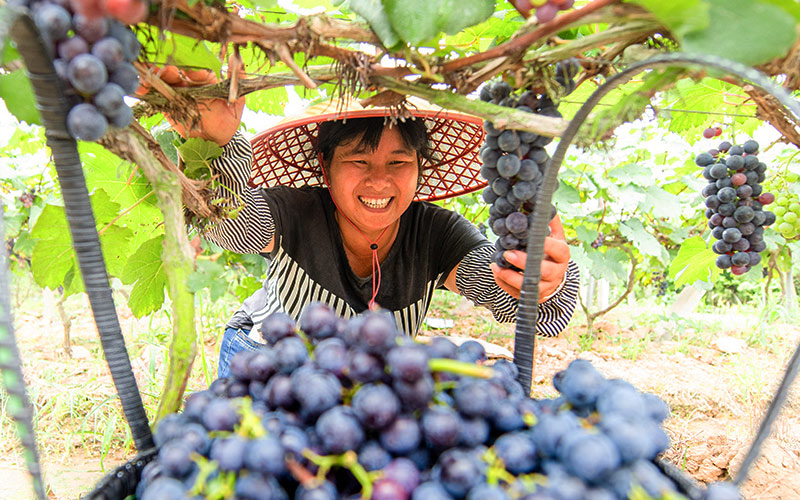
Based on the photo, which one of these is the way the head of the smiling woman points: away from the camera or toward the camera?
toward the camera

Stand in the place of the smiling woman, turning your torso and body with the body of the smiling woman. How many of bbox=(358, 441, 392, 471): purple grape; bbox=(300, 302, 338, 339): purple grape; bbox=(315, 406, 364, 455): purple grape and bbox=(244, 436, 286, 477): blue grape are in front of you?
4

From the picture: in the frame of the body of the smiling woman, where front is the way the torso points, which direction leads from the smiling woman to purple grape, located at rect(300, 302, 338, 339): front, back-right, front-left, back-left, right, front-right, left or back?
front

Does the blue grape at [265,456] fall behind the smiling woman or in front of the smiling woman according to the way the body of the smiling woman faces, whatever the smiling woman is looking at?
in front

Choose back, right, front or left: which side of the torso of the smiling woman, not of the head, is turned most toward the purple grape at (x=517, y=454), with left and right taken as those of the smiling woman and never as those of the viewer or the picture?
front

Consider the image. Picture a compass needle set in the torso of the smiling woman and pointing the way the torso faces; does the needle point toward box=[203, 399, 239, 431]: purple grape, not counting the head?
yes

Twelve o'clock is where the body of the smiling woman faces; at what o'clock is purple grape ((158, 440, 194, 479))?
The purple grape is roughly at 12 o'clock from the smiling woman.

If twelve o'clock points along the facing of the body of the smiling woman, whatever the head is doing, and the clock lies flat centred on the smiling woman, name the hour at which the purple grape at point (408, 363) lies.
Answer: The purple grape is roughly at 12 o'clock from the smiling woman.

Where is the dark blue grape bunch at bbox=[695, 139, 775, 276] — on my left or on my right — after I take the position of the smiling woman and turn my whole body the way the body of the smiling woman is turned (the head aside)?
on my left

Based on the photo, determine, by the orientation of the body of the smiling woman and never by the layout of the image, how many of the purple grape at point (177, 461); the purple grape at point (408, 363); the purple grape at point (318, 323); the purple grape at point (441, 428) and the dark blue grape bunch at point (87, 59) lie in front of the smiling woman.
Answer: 5

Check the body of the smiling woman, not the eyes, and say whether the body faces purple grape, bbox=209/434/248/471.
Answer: yes

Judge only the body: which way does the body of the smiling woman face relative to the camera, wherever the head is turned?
toward the camera

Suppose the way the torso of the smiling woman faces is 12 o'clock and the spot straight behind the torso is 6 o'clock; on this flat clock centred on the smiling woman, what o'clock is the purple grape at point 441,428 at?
The purple grape is roughly at 12 o'clock from the smiling woman.

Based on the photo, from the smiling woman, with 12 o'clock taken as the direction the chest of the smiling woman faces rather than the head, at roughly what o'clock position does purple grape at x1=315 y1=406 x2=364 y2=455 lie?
The purple grape is roughly at 12 o'clock from the smiling woman.
